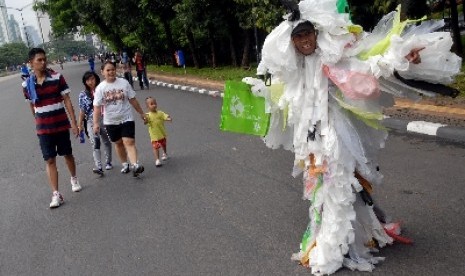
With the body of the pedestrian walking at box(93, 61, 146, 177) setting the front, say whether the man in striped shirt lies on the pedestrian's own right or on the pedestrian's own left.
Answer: on the pedestrian's own right

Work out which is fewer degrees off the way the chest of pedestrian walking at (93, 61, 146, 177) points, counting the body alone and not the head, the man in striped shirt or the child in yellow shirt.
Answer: the man in striped shirt

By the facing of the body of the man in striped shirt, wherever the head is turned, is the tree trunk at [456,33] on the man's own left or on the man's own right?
on the man's own left

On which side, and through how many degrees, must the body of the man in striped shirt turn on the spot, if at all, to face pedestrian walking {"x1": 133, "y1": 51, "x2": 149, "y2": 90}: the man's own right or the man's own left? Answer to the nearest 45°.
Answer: approximately 180°

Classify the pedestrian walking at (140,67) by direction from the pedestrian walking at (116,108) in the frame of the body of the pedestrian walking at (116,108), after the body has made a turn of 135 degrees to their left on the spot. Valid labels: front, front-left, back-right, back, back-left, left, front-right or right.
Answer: front-left

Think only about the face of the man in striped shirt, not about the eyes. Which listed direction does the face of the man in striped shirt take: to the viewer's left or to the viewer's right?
to the viewer's right

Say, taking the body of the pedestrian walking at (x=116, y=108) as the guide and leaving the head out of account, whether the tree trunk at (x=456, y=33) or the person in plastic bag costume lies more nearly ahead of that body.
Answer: the person in plastic bag costume

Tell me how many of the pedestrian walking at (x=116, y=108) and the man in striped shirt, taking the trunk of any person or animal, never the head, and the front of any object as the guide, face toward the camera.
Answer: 2

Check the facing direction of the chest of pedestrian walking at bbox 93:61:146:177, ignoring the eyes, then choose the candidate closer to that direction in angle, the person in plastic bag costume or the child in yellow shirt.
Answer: the person in plastic bag costume
